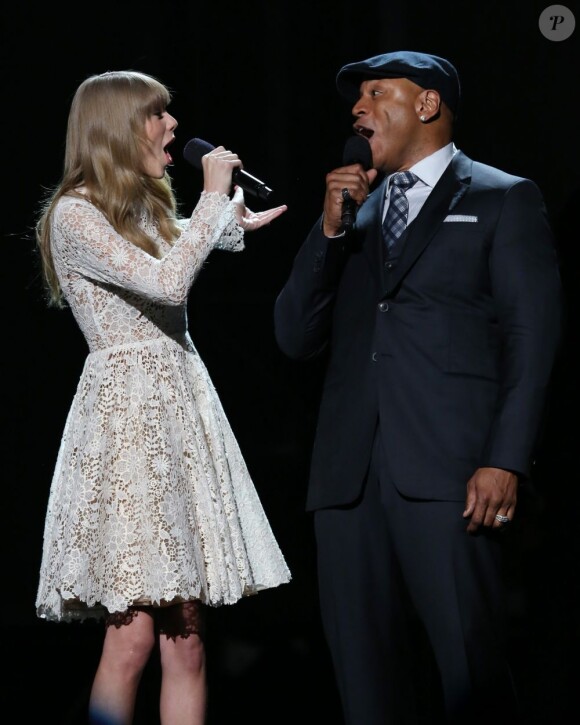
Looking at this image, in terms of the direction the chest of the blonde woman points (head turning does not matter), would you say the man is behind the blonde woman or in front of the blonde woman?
in front

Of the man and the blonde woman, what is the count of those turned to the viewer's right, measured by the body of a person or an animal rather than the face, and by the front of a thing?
1

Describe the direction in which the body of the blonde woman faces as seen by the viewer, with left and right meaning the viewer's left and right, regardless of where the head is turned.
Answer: facing to the right of the viewer

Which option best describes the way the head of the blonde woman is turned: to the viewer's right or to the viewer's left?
to the viewer's right

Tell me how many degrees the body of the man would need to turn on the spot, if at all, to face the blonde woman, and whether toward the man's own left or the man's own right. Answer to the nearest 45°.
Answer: approximately 45° to the man's own right

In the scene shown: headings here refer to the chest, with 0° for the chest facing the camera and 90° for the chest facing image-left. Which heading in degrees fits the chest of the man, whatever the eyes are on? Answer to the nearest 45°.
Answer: approximately 45°

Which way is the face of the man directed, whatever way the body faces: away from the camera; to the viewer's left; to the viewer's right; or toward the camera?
to the viewer's left
